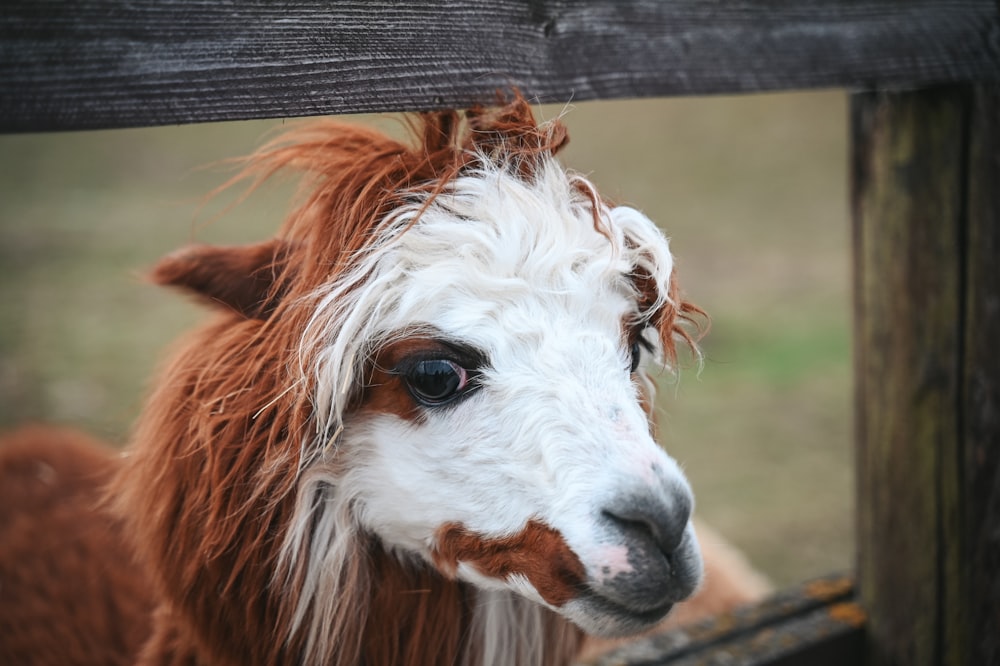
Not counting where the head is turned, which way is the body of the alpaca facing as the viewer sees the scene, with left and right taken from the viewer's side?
facing the viewer and to the right of the viewer
